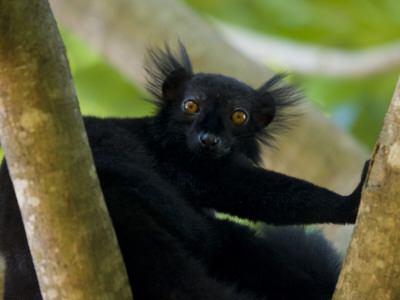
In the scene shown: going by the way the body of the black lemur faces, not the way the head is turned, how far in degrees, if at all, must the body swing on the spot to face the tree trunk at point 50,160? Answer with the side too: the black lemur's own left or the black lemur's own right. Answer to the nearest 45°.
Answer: approximately 90° to the black lemur's own right

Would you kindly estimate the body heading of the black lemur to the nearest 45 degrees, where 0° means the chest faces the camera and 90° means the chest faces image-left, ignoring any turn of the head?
approximately 315°
